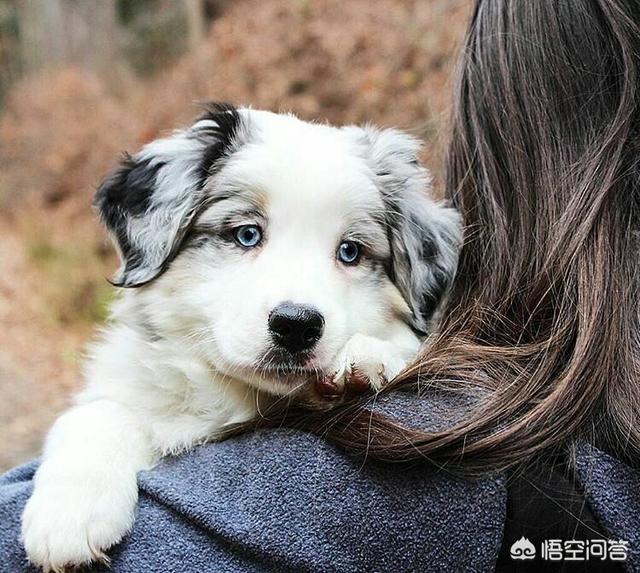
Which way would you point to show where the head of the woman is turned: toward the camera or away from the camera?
away from the camera

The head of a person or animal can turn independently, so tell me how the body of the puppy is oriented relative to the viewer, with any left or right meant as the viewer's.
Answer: facing the viewer

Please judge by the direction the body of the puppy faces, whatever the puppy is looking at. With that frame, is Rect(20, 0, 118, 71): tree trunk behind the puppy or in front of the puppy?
behind
